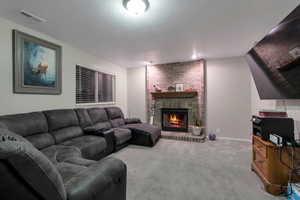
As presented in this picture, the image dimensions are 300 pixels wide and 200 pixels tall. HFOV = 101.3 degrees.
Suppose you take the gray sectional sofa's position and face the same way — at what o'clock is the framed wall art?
The framed wall art is roughly at 5 o'clock from the gray sectional sofa.

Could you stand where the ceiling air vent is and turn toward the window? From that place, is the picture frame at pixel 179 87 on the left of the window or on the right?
right

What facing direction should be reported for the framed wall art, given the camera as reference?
facing the viewer and to the right of the viewer

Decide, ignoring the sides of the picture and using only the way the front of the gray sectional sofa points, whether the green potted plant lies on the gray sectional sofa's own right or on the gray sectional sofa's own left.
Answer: on the gray sectional sofa's own left

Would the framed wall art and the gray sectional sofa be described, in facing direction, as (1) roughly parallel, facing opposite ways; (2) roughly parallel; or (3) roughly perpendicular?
roughly parallel

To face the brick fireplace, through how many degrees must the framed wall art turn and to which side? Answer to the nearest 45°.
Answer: approximately 45° to its left

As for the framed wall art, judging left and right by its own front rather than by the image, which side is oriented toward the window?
left

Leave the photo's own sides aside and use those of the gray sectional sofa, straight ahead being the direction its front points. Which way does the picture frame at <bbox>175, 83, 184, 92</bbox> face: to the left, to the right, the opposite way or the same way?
to the right

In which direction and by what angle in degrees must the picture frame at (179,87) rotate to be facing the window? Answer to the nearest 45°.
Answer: approximately 45° to its right

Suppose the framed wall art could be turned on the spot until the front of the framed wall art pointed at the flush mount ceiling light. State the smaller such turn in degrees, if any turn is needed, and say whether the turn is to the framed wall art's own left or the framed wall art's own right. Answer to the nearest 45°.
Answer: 0° — it already faces it

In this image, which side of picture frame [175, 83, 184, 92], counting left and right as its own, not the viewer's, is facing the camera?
front

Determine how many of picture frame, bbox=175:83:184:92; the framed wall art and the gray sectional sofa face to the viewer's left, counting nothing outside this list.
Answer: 0

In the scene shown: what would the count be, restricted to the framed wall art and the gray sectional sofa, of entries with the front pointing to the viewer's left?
0

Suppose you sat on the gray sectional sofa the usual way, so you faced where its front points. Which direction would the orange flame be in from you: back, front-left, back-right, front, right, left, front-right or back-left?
left

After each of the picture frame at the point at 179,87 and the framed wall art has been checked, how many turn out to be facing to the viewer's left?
0

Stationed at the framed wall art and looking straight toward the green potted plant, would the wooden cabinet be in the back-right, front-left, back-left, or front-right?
front-right

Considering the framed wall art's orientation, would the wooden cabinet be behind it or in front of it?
in front

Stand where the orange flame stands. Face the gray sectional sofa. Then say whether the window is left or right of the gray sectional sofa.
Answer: right
